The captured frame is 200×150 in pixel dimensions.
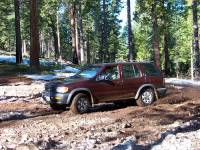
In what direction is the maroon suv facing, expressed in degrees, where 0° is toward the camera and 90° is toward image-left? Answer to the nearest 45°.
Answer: approximately 45°

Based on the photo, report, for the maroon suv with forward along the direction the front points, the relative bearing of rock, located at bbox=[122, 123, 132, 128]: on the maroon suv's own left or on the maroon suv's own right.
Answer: on the maroon suv's own left

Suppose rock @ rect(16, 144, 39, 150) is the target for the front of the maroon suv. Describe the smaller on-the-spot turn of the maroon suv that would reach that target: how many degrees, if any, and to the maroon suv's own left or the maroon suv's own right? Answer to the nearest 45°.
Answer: approximately 45° to the maroon suv's own left

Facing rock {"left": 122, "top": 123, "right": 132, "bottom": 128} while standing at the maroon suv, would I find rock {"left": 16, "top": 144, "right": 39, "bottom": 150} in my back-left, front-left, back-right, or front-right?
front-right

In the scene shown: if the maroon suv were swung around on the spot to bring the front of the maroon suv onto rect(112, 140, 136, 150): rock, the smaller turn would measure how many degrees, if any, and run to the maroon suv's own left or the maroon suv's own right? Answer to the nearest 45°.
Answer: approximately 45° to the maroon suv's own left

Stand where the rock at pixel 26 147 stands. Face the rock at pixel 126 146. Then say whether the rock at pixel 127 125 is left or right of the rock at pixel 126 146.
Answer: left
